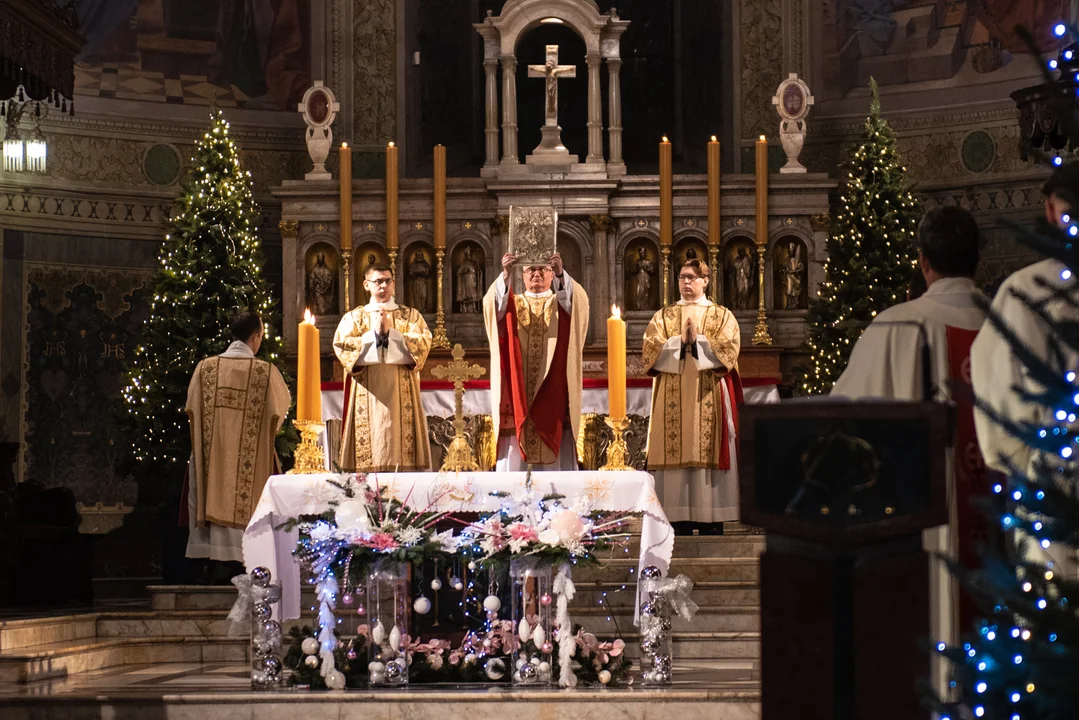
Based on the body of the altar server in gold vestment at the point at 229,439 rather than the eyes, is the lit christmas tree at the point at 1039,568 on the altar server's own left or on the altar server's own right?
on the altar server's own right

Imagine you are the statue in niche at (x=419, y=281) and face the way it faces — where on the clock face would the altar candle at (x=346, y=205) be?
The altar candle is roughly at 2 o'clock from the statue in niche.

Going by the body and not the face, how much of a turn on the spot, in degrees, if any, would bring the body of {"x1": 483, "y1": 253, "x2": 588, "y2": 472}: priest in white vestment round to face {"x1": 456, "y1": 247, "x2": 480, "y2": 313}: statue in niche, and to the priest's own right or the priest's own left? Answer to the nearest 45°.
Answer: approximately 180°

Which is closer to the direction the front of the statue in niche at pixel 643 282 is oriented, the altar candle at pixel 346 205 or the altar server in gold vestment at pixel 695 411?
the altar server in gold vestment

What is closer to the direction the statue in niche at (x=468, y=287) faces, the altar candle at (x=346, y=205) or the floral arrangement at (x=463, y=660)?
the floral arrangement

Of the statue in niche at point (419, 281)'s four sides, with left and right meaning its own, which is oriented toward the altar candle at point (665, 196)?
left

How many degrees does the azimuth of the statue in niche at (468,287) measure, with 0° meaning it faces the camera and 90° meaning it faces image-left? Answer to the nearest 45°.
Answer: approximately 0°
